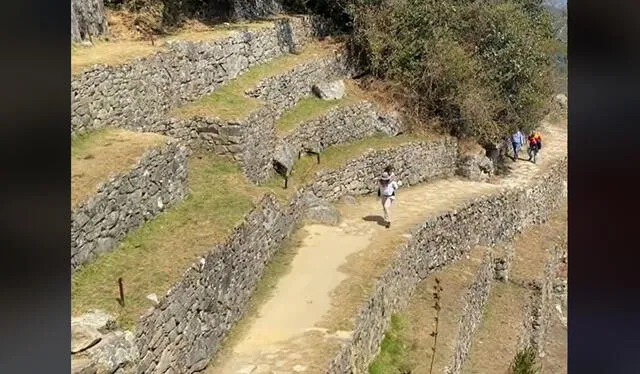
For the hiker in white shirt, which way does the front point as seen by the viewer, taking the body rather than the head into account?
toward the camera

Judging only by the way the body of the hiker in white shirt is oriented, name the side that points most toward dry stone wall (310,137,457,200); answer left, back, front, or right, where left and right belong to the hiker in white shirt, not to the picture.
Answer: back

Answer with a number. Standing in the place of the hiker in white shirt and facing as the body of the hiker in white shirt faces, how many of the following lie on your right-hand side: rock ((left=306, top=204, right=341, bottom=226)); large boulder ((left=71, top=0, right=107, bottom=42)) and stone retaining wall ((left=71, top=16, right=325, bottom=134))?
3

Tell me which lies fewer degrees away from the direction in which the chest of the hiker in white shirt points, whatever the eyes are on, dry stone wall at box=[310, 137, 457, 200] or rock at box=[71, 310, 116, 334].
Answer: the rock

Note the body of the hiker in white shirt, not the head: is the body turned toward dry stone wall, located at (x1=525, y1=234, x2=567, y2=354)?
no

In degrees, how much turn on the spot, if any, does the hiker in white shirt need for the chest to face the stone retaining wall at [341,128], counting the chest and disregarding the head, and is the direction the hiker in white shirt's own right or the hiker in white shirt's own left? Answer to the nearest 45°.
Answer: approximately 180°

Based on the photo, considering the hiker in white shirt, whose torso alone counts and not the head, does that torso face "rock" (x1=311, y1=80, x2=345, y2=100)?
no

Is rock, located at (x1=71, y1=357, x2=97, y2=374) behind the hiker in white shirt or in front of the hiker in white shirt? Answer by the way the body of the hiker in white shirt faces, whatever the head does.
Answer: in front

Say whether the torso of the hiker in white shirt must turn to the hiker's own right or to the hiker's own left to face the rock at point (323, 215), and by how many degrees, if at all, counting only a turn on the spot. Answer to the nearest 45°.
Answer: approximately 90° to the hiker's own right

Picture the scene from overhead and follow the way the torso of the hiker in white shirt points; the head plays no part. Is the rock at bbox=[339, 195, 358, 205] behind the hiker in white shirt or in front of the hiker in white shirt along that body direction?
behind

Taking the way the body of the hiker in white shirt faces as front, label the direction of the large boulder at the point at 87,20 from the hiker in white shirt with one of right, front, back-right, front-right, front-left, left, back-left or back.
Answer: right
